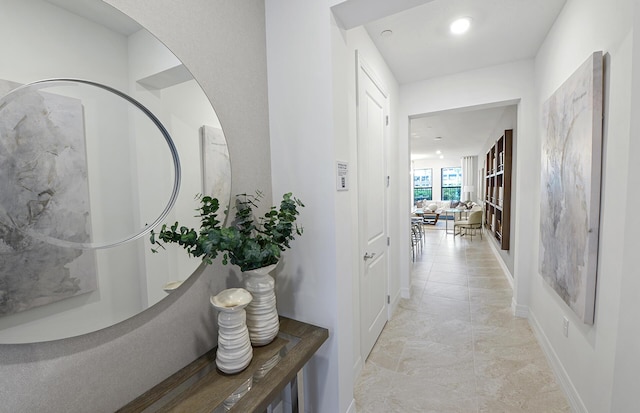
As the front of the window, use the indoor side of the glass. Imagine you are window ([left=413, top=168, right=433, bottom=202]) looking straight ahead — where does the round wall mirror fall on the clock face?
The round wall mirror is roughly at 12 o'clock from the window.

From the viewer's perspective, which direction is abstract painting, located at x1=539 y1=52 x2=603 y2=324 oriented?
to the viewer's left

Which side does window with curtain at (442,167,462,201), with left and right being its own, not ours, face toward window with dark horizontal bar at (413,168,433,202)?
right

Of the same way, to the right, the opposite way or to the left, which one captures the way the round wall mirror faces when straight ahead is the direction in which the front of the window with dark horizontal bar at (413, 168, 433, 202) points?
to the left

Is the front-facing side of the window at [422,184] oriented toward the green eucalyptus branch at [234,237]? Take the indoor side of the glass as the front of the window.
yes

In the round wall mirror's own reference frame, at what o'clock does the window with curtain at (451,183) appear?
The window with curtain is roughly at 10 o'clock from the round wall mirror.

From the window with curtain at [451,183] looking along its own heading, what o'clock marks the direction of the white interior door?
The white interior door is roughly at 12 o'clock from the window with curtain.

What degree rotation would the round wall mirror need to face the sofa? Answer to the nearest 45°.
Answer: approximately 90° to its left

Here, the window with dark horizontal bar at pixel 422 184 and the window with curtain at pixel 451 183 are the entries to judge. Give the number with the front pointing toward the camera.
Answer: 2

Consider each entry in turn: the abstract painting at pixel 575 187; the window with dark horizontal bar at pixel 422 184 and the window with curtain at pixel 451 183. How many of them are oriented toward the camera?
2

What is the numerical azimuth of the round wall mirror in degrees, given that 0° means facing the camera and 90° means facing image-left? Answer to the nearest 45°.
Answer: approximately 315°
